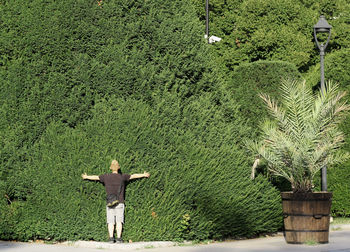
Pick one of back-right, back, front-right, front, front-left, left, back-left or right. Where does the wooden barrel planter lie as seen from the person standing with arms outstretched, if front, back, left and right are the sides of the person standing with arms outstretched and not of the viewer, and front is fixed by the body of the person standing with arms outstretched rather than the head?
right

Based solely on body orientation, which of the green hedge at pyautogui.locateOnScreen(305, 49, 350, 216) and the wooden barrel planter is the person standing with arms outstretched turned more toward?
the green hedge

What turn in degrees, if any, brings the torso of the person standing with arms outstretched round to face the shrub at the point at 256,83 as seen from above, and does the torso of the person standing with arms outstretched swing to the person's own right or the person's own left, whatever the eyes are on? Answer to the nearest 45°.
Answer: approximately 45° to the person's own right

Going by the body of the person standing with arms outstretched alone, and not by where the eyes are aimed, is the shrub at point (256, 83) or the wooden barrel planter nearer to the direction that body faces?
the shrub

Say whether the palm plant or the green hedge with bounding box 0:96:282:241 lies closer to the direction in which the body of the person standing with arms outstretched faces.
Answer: the green hedge

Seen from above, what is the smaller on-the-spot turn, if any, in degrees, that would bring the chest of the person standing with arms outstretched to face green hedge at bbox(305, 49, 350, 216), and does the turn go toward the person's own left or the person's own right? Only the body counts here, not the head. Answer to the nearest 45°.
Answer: approximately 45° to the person's own right

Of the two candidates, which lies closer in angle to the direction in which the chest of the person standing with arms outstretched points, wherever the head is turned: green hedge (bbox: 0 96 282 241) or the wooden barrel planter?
the green hedge

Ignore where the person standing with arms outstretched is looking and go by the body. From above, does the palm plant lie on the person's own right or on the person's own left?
on the person's own right

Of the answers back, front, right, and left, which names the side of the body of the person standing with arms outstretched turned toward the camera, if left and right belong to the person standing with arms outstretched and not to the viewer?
back
